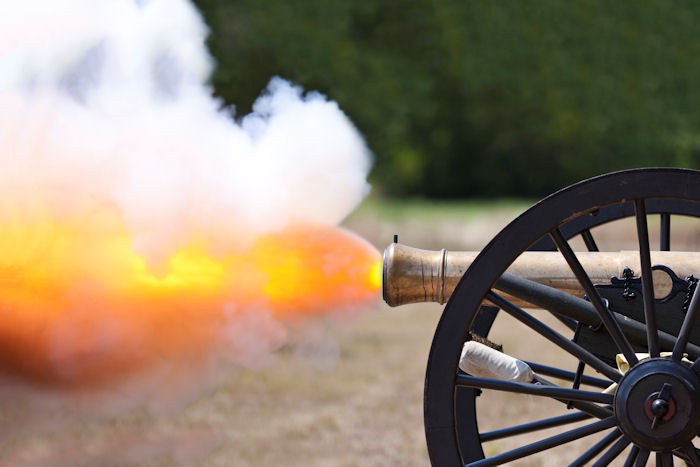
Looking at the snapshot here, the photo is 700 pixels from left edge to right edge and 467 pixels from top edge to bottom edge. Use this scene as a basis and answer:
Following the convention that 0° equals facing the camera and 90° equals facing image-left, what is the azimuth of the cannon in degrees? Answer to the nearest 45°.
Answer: approximately 90°
